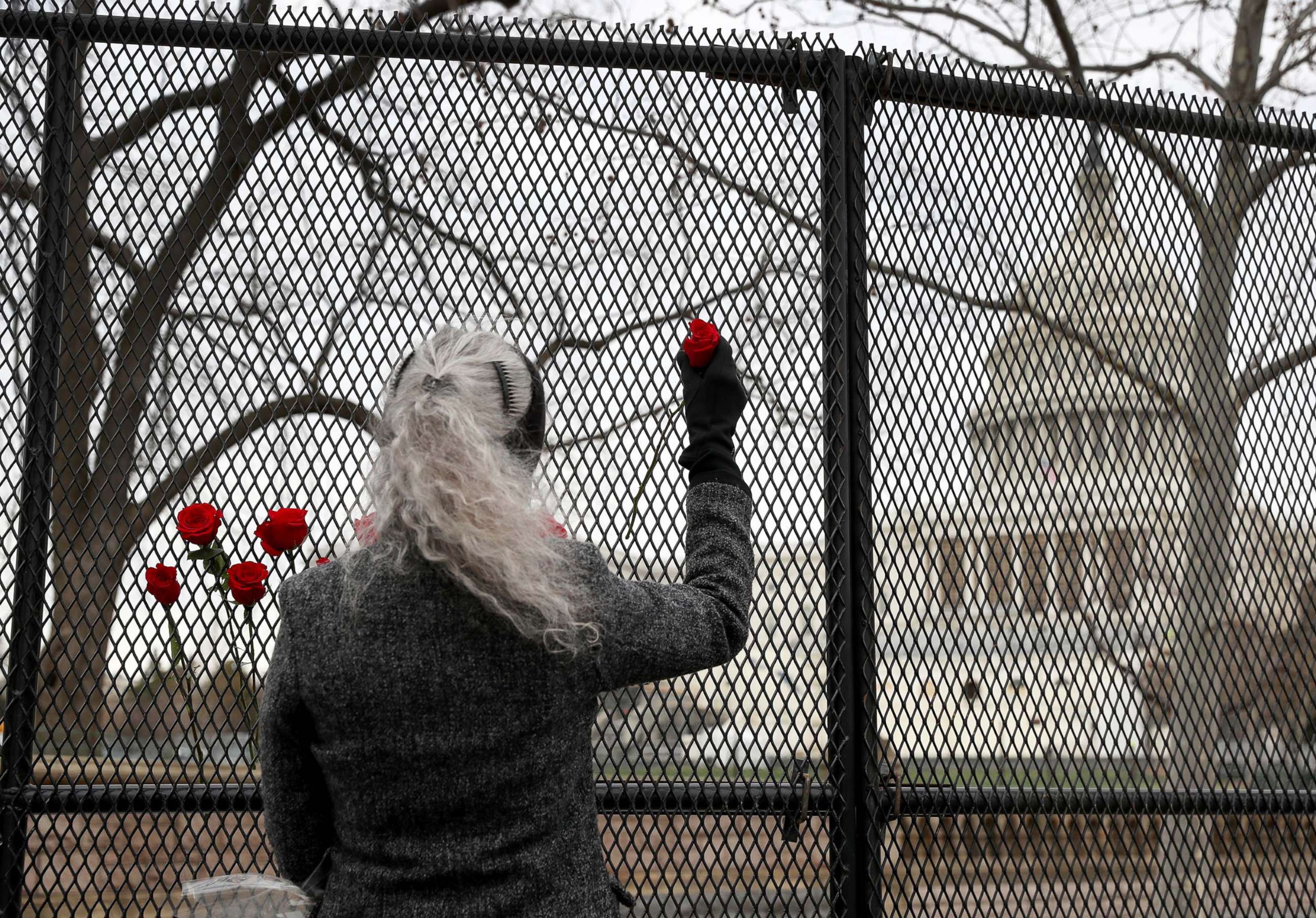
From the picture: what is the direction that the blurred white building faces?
toward the camera

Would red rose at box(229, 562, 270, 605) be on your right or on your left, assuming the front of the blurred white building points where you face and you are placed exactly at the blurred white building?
on your right

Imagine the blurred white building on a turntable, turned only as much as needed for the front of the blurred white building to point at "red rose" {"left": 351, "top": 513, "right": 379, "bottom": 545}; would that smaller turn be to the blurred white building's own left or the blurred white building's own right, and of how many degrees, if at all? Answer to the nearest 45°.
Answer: approximately 45° to the blurred white building's own right

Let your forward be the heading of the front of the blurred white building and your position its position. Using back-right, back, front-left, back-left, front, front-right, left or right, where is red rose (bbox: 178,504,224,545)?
front-right

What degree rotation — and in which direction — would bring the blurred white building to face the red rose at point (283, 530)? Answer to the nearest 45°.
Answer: approximately 45° to its right
